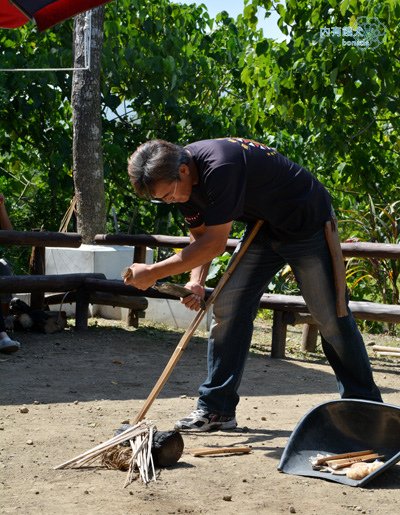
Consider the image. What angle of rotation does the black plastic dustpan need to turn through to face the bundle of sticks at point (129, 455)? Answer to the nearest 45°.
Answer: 0° — it already faces it

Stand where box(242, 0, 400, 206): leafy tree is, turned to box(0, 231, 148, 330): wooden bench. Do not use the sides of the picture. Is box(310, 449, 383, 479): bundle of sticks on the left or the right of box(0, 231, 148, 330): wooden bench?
left

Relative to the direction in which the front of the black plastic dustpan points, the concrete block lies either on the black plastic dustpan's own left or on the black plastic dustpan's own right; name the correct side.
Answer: on the black plastic dustpan's own right

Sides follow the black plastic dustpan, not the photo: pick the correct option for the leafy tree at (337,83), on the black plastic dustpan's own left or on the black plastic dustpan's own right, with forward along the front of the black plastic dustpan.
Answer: on the black plastic dustpan's own right

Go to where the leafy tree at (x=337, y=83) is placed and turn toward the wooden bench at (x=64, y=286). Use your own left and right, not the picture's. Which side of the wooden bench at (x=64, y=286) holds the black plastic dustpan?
left

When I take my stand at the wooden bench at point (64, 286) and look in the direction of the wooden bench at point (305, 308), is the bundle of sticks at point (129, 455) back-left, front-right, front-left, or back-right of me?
front-right

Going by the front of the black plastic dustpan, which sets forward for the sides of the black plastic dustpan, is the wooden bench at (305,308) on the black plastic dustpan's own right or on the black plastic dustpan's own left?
on the black plastic dustpan's own right

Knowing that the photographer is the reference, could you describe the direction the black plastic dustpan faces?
facing the viewer and to the left of the viewer

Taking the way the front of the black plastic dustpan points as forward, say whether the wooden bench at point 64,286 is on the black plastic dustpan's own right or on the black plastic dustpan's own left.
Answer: on the black plastic dustpan's own right
